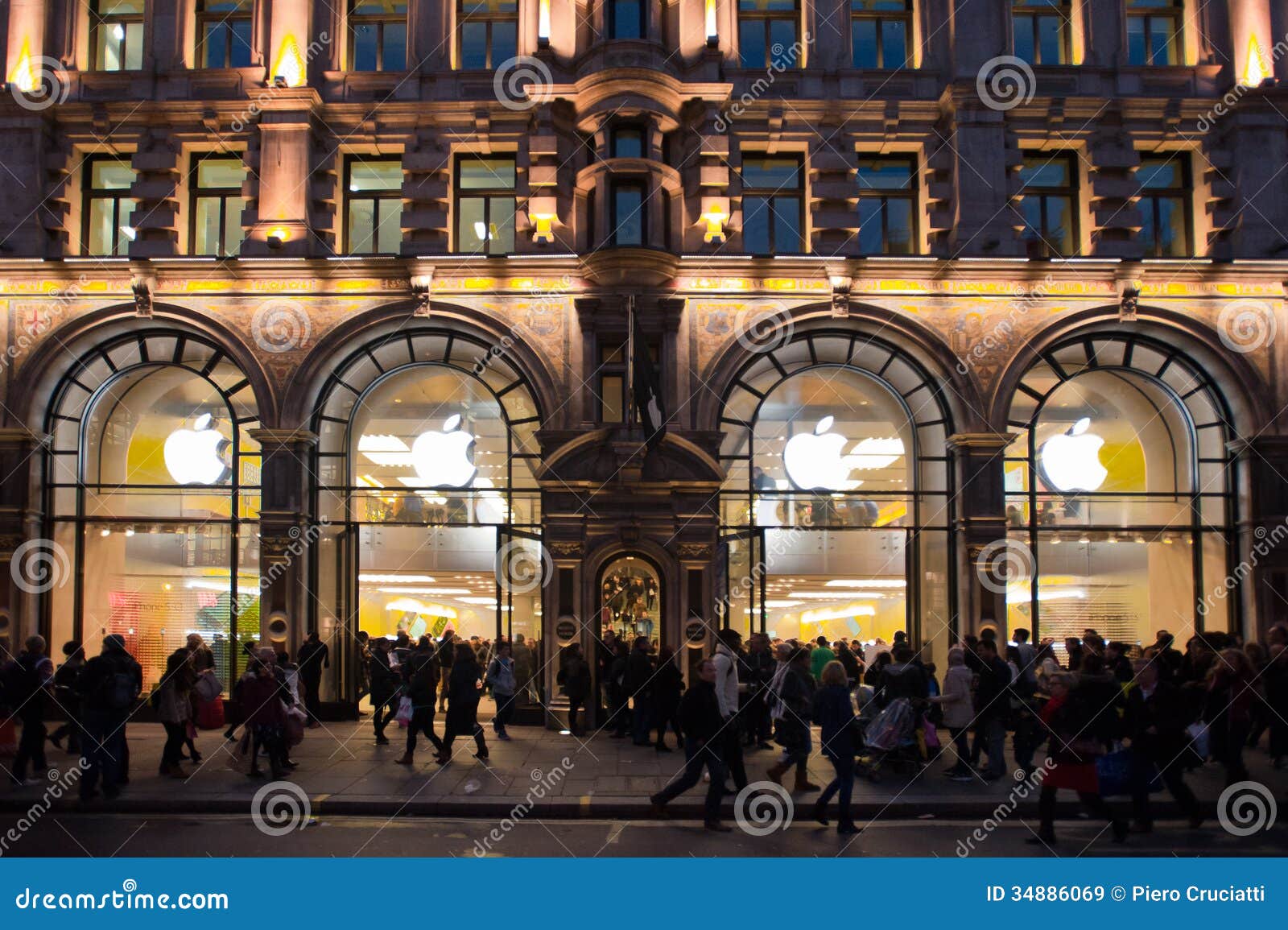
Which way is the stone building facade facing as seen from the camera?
toward the camera

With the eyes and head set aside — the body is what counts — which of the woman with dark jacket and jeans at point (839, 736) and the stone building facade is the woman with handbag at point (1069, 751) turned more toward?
the woman with dark jacket and jeans

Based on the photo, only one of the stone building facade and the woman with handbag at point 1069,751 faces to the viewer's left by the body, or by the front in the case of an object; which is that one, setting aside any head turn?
the woman with handbag

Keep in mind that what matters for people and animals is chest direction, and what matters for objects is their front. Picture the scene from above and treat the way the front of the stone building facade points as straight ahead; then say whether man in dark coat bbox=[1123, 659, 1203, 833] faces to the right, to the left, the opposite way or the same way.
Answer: to the right

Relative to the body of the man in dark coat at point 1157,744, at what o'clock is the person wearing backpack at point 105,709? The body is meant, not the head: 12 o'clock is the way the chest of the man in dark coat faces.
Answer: The person wearing backpack is roughly at 1 o'clock from the man in dark coat.

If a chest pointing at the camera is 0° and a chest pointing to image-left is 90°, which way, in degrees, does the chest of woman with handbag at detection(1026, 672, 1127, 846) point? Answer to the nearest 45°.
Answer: approximately 90°

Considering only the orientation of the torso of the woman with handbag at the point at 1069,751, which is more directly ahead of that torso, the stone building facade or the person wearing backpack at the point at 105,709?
the person wearing backpack

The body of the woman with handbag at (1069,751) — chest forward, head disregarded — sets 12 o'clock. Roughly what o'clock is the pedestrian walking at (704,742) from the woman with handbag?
The pedestrian walking is roughly at 12 o'clock from the woman with handbag.

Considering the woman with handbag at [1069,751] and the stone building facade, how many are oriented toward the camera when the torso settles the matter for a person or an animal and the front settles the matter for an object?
1

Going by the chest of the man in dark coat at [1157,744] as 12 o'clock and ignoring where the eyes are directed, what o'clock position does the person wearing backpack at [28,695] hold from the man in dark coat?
The person wearing backpack is roughly at 1 o'clock from the man in dark coat.

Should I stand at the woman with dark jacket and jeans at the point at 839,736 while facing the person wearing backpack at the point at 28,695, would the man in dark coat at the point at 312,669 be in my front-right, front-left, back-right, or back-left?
front-right
